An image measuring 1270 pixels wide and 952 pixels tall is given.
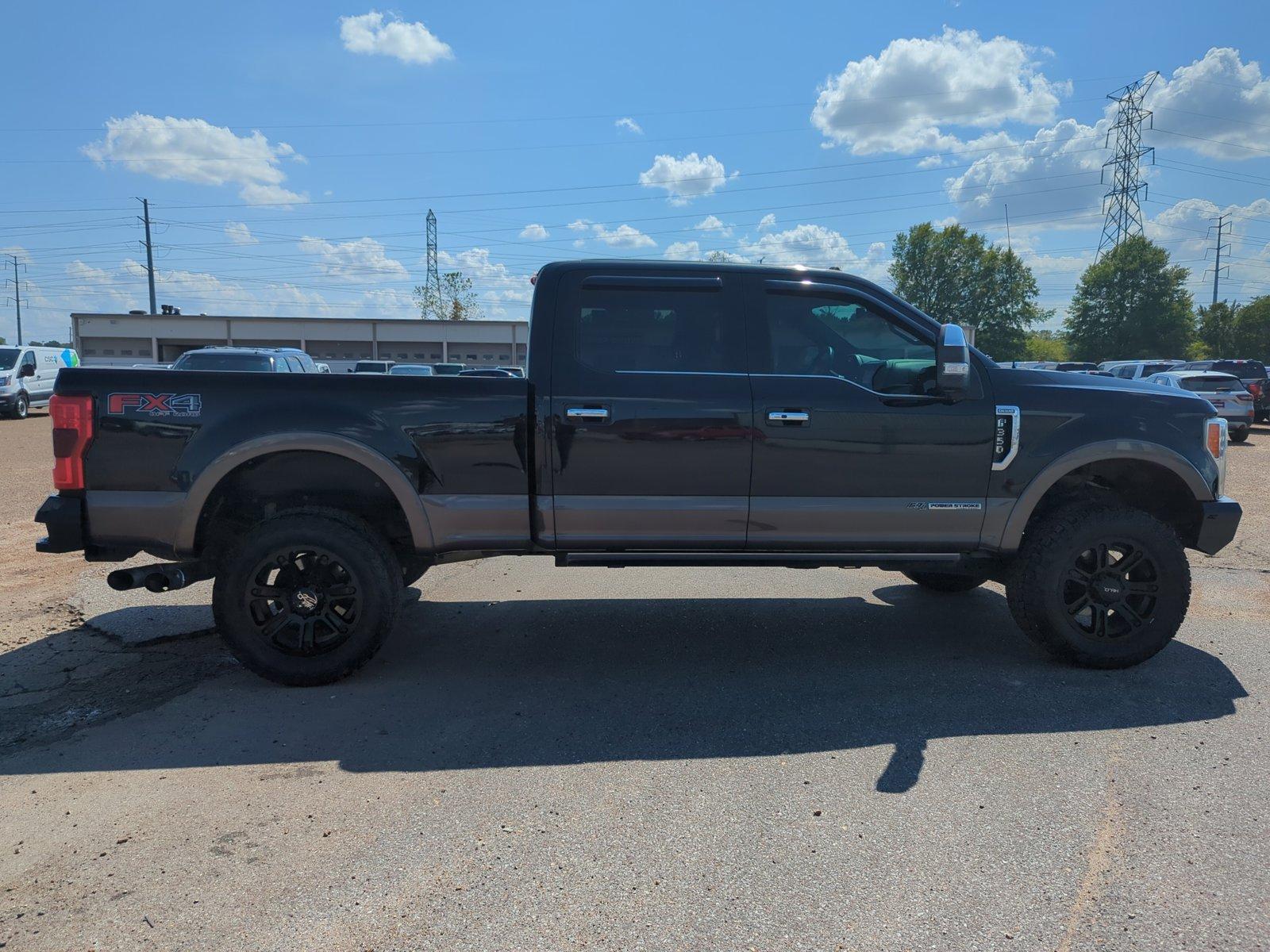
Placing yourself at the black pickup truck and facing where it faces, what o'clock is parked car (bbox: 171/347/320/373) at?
The parked car is roughly at 8 o'clock from the black pickup truck.

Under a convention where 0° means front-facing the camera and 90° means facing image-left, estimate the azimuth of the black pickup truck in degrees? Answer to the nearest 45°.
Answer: approximately 270°

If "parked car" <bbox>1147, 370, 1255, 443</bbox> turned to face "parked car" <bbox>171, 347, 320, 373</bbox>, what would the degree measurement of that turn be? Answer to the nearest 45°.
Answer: approximately 90° to its left

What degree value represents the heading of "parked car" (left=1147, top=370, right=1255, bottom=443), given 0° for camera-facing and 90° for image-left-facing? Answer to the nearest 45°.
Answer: approximately 135°

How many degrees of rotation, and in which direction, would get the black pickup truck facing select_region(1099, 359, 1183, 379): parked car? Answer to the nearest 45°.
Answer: approximately 45° to its left

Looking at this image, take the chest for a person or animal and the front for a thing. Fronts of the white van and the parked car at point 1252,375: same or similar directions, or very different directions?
very different directions

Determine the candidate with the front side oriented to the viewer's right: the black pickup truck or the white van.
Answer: the black pickup truck

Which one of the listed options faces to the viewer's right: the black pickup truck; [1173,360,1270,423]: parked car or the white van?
the black pickup truck

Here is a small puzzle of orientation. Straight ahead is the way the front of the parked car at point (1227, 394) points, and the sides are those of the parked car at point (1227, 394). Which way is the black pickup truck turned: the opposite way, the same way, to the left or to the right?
to the right

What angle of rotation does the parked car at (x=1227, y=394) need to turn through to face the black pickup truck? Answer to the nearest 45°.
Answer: approximately 135° to its left

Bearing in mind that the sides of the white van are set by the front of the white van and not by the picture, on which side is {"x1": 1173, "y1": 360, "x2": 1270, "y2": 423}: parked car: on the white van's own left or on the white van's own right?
on the white van's own left
